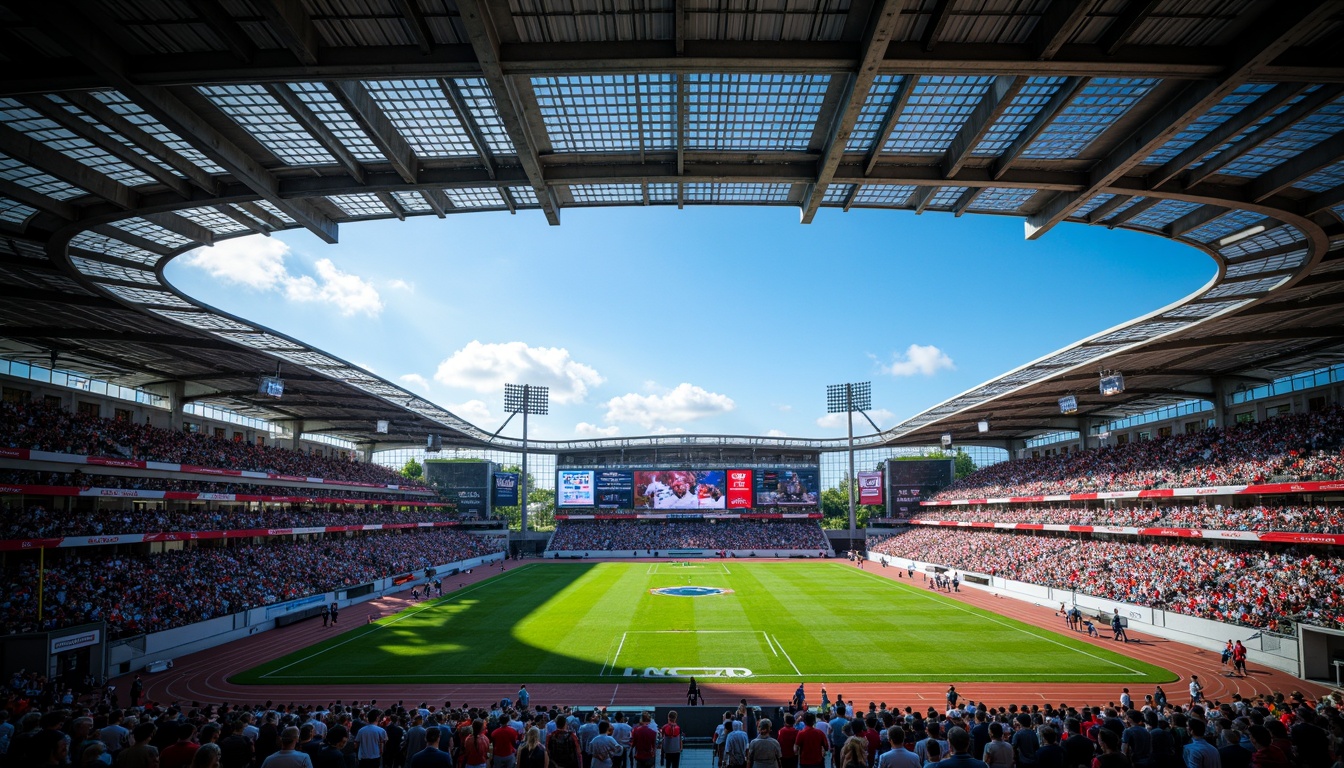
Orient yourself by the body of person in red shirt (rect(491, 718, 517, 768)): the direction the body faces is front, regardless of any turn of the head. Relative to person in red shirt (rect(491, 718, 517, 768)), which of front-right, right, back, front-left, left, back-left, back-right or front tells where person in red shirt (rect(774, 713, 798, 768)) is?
right

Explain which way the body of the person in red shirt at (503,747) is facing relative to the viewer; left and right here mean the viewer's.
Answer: facing away from the viewer

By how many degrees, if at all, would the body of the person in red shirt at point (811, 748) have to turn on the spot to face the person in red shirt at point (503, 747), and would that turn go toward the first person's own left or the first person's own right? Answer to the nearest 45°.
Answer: approximately 90° to the first person's own left

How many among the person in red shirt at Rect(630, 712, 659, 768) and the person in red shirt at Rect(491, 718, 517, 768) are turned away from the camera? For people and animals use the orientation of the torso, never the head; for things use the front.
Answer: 2

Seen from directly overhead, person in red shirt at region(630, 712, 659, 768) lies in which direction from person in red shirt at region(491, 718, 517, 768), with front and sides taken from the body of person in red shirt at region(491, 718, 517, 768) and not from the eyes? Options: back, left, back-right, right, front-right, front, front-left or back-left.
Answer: front-right

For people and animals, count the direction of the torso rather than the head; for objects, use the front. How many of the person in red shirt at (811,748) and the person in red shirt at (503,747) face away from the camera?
2

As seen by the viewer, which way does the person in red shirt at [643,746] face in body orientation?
away from the camera

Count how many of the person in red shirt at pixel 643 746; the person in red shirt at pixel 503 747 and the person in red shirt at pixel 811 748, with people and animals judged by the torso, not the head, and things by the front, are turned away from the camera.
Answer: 3

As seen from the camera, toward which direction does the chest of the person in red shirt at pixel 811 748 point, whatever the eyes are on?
away from the camera
